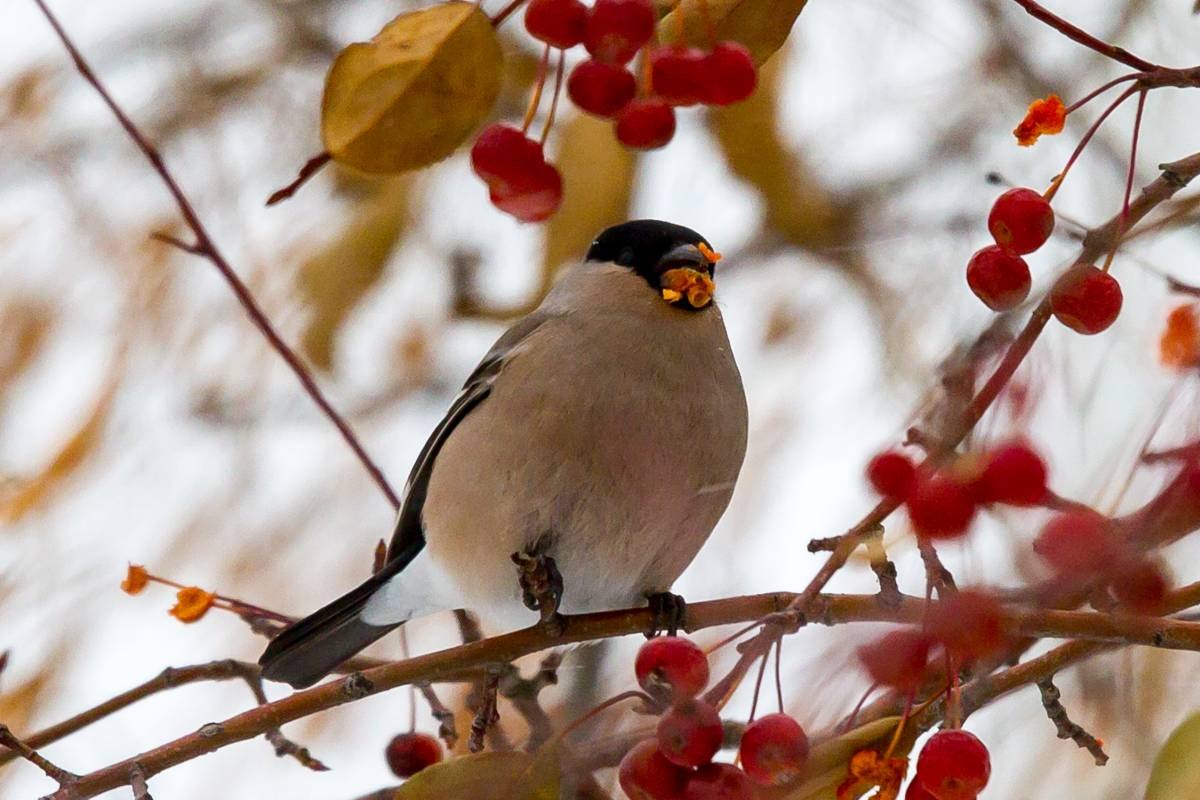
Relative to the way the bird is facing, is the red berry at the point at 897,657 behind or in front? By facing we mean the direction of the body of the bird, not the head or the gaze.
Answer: in front

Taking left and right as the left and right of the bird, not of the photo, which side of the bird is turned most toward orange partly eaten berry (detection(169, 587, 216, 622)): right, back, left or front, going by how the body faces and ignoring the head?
right

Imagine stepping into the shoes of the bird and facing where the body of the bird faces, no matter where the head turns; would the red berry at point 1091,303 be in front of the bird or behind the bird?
in front

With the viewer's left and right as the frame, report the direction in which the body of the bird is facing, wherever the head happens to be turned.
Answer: facing the viewer and to the right of the viewer

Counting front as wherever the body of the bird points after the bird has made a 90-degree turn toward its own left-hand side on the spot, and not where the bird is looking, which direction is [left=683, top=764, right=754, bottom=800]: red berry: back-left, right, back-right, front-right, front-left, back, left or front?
back-right

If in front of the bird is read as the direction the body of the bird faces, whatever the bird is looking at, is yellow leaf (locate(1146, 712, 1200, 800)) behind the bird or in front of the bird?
in front
